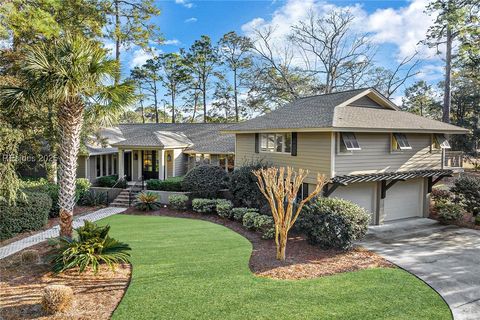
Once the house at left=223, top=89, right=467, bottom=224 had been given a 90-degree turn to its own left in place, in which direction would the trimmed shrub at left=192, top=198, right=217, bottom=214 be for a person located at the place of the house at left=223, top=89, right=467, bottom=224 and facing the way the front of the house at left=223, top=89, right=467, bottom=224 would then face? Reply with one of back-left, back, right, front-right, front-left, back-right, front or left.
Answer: back-left

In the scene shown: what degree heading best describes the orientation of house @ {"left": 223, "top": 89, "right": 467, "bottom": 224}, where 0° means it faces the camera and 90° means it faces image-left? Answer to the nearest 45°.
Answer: approximately 315°

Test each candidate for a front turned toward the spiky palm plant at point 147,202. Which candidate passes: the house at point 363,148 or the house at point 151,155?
the house at point 151,155

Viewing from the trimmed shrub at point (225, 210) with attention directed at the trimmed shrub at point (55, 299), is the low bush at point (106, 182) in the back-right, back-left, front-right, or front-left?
back-right

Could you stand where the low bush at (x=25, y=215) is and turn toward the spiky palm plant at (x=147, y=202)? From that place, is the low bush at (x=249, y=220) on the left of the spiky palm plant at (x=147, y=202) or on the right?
right

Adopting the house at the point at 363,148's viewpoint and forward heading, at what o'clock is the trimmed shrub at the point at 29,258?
The trimmed shrub is roughly at 1 o'clock from the house.

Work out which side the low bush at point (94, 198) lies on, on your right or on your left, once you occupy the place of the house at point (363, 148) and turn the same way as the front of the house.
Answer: on your right

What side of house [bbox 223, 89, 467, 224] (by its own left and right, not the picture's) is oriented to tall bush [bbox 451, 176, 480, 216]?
left

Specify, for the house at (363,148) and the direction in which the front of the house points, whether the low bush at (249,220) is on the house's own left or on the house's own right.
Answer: on the house's own right
